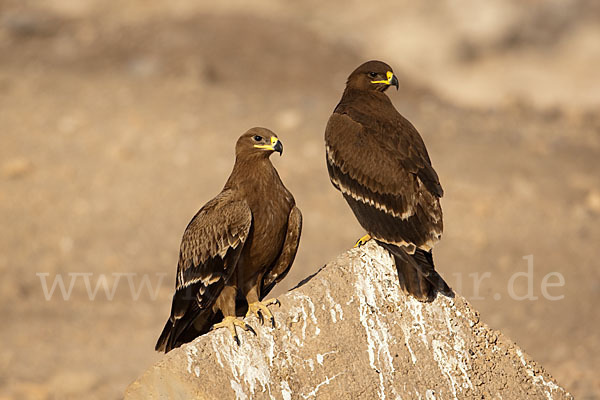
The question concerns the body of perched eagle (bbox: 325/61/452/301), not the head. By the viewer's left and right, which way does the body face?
facing away from the viewer and to the left of the viewer

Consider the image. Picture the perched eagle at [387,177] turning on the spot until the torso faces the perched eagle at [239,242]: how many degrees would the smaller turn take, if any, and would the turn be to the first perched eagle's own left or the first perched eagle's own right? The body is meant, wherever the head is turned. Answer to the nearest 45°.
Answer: approximately 45° to the first perched eagle's own left

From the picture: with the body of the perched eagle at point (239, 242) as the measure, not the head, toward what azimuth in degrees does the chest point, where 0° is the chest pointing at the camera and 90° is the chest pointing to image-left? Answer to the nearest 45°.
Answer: approximately 315°

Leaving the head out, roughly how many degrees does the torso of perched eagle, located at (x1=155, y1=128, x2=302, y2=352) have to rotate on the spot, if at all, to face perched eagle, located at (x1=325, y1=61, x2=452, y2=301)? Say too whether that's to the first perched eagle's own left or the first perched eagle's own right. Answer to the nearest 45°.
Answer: approximately 45° to the first perched eagle's own left

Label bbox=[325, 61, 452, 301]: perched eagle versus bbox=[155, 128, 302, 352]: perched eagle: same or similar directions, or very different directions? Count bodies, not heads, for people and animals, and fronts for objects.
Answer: very different directions
